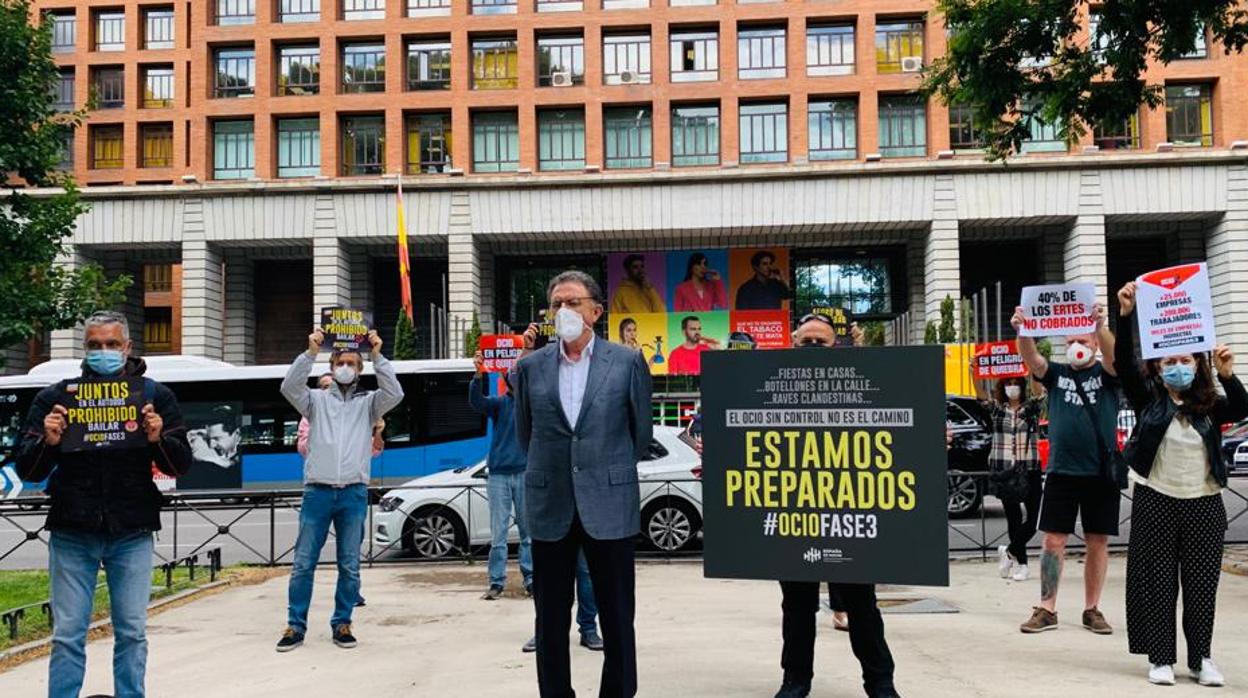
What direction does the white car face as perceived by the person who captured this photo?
facing to the left of the viewer

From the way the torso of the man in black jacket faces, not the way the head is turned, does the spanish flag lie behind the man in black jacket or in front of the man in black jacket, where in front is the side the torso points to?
behind

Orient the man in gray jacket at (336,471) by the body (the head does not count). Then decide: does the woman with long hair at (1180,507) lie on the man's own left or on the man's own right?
on the man's own left

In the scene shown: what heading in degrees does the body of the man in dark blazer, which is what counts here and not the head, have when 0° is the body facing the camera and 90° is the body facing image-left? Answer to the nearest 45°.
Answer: approximately 0°

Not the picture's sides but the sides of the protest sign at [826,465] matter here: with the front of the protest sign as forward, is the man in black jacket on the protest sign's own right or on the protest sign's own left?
on the protest sign's own right

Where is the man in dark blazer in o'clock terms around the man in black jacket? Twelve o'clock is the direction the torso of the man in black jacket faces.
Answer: The man in dark blazer is roughly at 10 o'clock from the man in black jacket.

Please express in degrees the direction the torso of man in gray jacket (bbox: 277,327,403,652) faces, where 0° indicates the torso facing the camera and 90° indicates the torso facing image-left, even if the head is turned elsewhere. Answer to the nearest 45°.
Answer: approximately 0°

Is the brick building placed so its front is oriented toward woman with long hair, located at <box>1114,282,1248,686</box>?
yes

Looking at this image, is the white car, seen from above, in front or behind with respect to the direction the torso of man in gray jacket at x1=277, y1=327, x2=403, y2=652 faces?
behind

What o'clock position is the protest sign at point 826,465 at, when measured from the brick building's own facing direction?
The protest sign is roughly at 12 o'clock from the brick building.

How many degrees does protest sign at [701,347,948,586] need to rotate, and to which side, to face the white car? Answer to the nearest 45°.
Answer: approximately 135° to its right

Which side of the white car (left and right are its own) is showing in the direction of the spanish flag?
right
